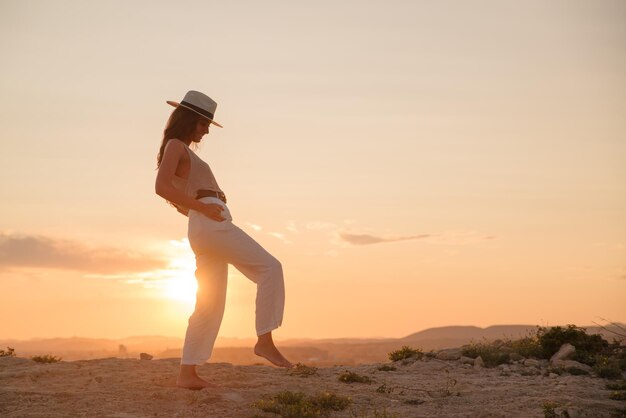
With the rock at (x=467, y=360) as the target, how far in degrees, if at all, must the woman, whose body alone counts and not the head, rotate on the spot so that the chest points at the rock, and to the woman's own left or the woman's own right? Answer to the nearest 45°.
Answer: approximately 45° to the woman's own left

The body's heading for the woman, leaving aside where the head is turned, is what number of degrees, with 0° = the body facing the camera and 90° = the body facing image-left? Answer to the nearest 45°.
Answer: approximately 270°

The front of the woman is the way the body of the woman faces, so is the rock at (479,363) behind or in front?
in front

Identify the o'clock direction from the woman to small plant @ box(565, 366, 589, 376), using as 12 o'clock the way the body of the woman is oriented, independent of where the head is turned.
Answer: The small plant is roughly at 11 o'clock from the woman.

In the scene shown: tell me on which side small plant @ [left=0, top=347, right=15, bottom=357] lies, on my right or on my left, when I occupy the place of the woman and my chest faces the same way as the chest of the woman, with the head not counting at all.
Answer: on my left

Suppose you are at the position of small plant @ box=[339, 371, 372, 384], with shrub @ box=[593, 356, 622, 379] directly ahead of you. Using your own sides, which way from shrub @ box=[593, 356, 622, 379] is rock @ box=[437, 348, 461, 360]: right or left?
left

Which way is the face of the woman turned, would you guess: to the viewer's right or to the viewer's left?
to the viewer's right

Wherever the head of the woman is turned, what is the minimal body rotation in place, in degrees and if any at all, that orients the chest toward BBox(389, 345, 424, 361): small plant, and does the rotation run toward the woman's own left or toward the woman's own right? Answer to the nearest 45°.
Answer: approximately 45° to the woman's own left

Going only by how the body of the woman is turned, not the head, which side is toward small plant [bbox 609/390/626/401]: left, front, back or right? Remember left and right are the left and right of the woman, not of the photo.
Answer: front
